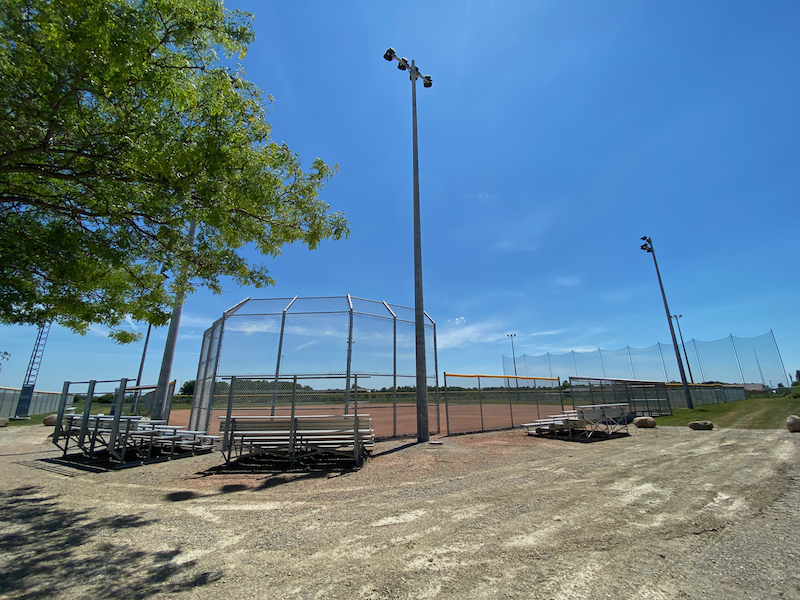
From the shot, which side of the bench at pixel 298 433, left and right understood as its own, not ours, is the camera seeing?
back

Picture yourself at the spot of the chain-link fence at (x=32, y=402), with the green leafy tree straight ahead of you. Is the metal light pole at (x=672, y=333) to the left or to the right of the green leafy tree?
left

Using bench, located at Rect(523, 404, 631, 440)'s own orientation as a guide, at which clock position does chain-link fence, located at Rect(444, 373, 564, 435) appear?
The chain-link fence is roughly at 12 o'clock from the bench.

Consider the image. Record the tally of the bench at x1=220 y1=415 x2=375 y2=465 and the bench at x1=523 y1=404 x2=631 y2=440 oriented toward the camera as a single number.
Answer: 0

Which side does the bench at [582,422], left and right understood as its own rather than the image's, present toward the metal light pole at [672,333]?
right

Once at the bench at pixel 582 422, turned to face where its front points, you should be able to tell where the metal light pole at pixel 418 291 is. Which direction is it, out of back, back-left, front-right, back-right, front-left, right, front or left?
left

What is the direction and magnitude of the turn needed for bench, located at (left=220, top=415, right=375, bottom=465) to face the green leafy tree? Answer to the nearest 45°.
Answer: approximately 135° to its left

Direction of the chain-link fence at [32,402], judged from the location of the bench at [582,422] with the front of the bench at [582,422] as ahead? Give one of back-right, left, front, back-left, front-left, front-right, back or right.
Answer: front-left

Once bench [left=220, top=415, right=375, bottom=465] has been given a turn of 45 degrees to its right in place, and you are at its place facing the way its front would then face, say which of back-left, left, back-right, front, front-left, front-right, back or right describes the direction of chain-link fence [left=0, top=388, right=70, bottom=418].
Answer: left

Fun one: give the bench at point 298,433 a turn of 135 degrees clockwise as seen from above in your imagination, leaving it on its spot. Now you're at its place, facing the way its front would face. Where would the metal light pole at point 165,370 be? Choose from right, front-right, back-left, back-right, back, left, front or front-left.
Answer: back

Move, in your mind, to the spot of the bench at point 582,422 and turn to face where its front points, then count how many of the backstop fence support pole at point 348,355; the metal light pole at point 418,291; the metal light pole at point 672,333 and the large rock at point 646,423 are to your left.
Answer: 2

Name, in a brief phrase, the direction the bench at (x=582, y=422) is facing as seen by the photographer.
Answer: facing away from the viewer and to the left of the viewer

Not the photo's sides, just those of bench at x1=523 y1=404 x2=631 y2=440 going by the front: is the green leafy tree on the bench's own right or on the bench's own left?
on the bench's own left

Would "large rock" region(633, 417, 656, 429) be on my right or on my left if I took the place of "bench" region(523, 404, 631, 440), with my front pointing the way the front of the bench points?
on my right

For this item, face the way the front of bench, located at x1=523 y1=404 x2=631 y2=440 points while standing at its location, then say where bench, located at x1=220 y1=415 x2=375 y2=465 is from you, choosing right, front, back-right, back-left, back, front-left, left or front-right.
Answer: left

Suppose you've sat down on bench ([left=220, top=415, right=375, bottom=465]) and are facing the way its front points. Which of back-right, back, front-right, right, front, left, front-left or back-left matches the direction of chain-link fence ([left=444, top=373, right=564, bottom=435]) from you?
front-right
